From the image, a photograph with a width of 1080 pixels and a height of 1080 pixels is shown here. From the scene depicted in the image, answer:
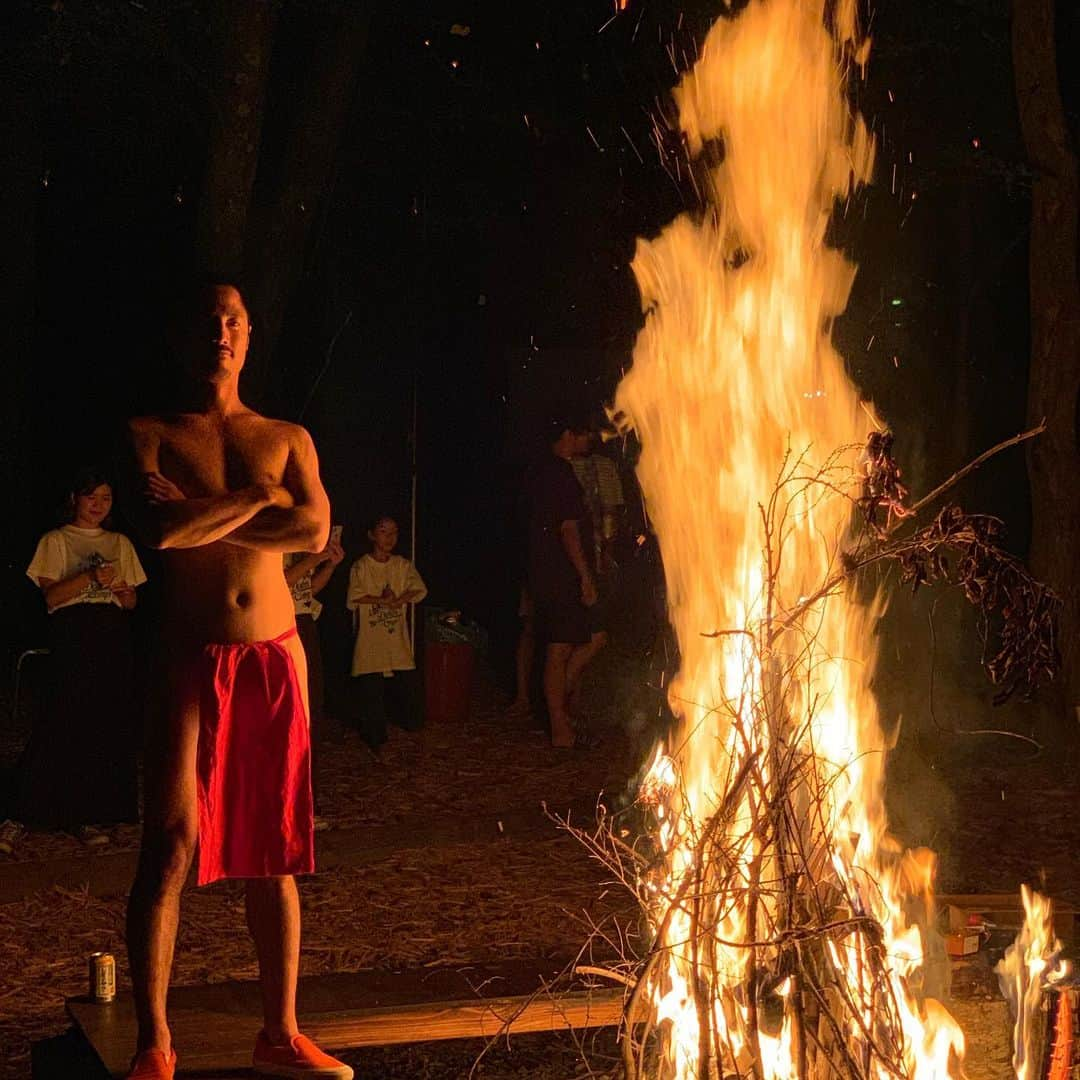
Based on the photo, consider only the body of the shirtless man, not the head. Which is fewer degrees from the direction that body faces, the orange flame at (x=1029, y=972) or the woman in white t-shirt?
the orange flame

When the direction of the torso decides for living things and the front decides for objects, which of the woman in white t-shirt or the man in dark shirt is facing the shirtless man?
the woman in white t-shirt

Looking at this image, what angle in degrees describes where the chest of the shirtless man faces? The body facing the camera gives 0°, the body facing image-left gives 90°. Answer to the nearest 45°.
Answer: approximately 0°

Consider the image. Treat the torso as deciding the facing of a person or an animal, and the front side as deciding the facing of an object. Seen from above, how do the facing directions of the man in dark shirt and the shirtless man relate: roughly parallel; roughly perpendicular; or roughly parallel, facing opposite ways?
roughly perpendicular

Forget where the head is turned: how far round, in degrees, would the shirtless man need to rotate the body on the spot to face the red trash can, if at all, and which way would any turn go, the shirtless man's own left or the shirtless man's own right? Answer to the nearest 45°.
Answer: approximately 180°

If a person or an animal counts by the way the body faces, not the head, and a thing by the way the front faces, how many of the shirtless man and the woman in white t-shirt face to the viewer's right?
0

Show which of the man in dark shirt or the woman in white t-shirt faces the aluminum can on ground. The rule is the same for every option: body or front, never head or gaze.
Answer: the woman in white t-shirt

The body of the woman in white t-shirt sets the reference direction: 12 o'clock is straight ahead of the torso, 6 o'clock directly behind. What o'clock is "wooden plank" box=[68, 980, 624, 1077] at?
The wooden plank is roughly at 12 o'clock from the woman in white t-shirt.

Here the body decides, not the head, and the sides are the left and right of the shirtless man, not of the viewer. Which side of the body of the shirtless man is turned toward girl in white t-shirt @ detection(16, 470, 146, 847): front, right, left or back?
back

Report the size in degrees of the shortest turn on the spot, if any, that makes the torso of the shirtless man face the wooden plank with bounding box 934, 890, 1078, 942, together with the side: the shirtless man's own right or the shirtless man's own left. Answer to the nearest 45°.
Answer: approximately 90° to the shirtless man's own left

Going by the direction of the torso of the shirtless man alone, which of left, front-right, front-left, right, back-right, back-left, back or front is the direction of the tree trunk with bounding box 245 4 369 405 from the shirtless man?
back
